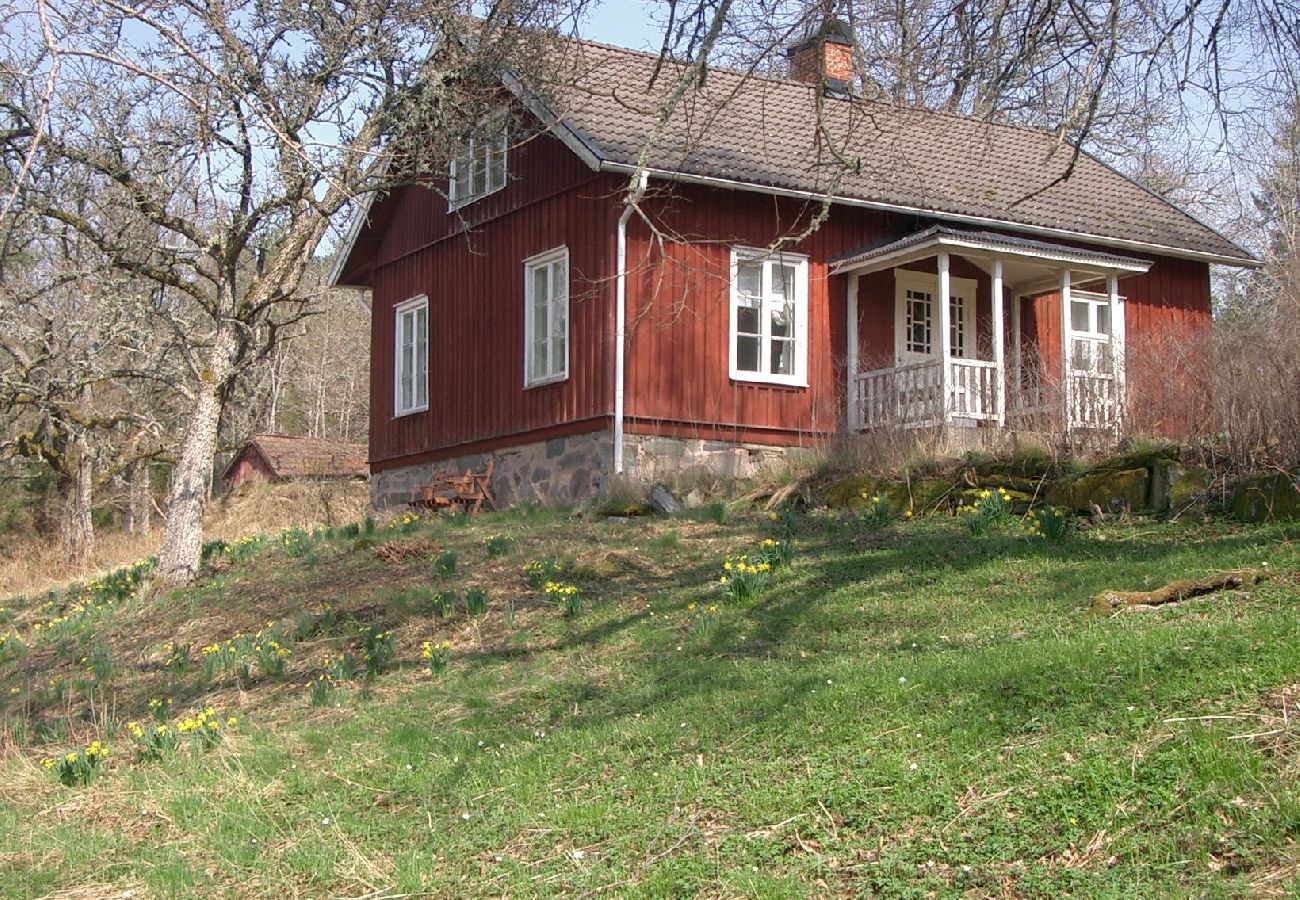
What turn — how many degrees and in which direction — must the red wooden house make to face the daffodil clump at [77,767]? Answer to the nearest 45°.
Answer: approximately 45° to its right

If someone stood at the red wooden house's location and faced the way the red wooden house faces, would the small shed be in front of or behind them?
behind

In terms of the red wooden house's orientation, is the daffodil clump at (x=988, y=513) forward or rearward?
forward

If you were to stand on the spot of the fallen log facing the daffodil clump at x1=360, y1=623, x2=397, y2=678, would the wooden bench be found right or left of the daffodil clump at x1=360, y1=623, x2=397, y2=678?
right

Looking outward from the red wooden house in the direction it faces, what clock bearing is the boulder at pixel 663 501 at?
The boulder is roughly at 2 o'clock from the red wooden house.

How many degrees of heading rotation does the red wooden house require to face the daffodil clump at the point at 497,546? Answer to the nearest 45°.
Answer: approximately 45° to its right

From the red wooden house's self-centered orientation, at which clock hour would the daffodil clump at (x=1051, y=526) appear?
The daffodil clump is roughly at 1 o'clock from the red wooden house.

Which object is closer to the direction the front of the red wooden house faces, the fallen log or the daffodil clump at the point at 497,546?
the fallen log

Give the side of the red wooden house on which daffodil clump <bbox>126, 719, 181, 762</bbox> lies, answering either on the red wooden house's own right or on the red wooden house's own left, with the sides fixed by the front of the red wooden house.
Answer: on the red wooden house's own right

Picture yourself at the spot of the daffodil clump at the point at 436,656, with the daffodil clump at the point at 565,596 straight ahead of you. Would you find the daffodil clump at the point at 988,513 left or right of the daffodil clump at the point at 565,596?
right

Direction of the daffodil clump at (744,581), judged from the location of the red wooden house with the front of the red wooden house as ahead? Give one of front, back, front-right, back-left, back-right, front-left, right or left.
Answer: front-right

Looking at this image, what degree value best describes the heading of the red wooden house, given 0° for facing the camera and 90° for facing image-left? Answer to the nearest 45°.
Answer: approximately 315°
